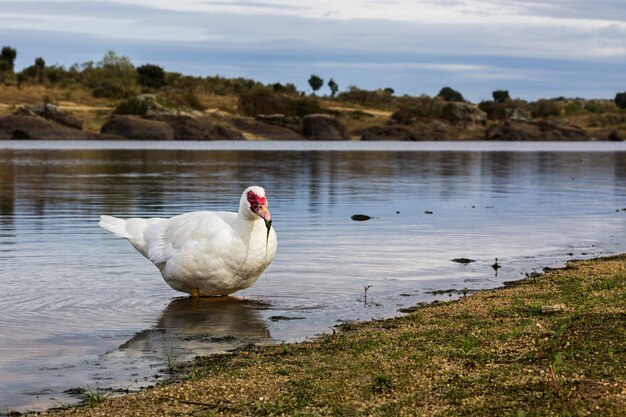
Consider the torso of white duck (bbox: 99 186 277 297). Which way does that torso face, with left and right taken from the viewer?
facing the viewer and to the right of the viewer

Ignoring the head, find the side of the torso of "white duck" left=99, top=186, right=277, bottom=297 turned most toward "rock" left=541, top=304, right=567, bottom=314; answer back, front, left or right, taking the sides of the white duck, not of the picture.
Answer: front
